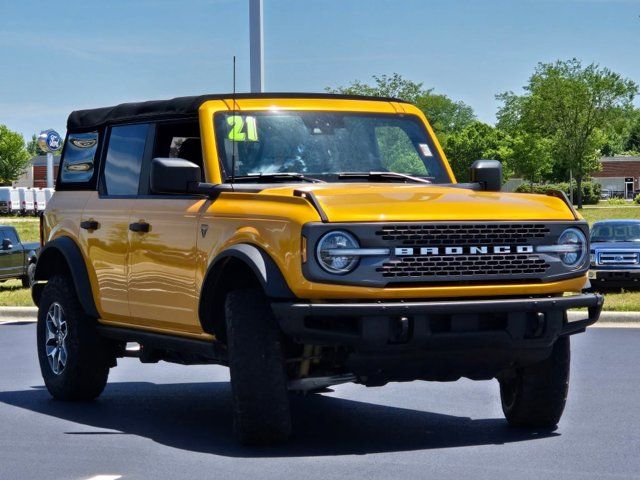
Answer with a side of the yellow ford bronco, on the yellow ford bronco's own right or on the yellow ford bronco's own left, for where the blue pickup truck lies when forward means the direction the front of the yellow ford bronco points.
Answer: on the yellow ford bronco's own left

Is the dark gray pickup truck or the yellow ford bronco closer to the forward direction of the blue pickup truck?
the yellow ford bronco

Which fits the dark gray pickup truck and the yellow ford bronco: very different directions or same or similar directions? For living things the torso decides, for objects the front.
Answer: same or similar directions

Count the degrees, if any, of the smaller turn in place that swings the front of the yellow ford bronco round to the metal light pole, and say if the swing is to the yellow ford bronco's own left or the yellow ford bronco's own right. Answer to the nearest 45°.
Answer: approximately 135° to the yellow ford bronco's own left

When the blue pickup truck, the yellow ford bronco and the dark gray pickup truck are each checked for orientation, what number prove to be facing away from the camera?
0

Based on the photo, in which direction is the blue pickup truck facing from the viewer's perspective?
toward the camera

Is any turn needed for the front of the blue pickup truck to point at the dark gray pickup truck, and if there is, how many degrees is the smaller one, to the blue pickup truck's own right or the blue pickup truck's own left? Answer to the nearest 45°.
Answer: approximately 90° to the blue pickup truck's own right

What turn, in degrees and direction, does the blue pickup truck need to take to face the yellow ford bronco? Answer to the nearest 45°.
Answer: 0° — it already faces it

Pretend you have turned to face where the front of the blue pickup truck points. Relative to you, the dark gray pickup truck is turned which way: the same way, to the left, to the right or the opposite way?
to the left

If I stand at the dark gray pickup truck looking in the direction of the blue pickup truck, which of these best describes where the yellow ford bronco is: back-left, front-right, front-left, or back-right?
front-right

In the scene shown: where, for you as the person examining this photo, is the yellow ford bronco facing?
facing the viewer and to the right of the viewer

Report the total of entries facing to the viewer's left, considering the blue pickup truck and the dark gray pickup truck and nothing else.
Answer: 0

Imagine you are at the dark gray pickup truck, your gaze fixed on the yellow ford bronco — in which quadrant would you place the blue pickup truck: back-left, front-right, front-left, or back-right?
front-left

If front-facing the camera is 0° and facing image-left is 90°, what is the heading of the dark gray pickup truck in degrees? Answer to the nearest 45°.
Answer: approximately 315°

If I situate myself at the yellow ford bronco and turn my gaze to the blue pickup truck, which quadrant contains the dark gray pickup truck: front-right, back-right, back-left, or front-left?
front-left
